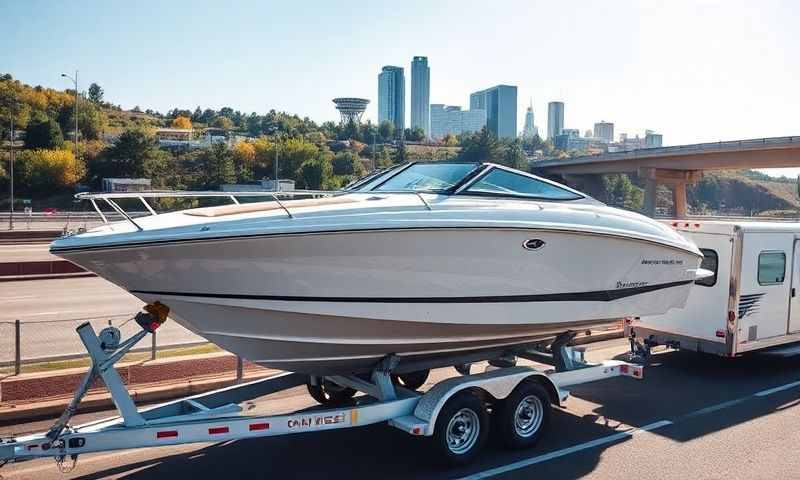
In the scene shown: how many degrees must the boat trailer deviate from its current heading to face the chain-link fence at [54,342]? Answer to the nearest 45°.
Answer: approximately 90° to its right

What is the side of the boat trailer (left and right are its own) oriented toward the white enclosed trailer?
back

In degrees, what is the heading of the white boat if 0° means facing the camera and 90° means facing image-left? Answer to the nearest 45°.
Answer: approximately 45°

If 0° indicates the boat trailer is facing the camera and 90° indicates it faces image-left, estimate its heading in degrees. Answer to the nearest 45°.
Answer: approximately 45°
